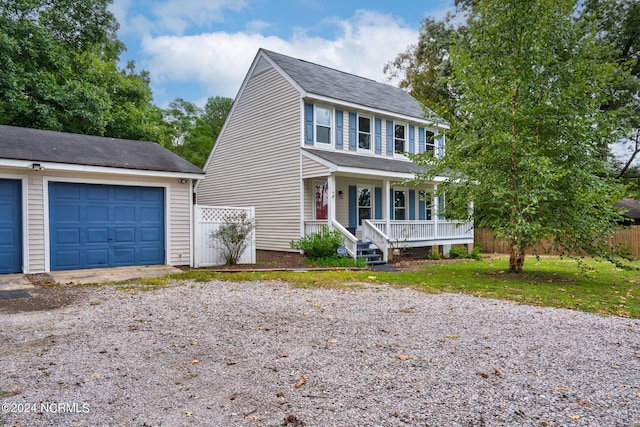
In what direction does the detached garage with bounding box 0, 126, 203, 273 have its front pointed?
toward the camera

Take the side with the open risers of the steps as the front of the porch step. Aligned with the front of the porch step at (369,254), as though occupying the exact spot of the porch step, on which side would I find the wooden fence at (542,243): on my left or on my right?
on my left

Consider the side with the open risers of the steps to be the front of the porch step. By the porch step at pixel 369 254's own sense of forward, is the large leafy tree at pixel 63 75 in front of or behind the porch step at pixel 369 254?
behind

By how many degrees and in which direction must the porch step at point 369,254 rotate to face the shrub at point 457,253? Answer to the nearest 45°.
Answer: approximately 90° to its left

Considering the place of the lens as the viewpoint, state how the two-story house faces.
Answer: facing the viewer and to the right of the viewer

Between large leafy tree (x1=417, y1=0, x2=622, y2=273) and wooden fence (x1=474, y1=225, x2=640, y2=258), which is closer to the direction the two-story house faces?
the large leafy tree

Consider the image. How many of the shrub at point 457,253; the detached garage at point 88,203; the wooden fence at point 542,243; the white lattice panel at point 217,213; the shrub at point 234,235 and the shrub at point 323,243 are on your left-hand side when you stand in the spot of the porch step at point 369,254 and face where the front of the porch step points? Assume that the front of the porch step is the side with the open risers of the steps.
2

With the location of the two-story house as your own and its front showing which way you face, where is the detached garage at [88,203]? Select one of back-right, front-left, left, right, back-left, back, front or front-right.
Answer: right

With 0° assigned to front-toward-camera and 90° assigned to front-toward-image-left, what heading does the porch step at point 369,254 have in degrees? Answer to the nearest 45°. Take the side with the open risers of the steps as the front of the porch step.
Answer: approximately 315°

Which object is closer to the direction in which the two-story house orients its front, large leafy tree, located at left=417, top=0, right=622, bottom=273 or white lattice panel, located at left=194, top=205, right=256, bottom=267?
the large leafy tree

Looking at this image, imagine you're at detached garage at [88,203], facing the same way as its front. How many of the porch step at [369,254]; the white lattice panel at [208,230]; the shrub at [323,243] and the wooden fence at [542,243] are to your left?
4

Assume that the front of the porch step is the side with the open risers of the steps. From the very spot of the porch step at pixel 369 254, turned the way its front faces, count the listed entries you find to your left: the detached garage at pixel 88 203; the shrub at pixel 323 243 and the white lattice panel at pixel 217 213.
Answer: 0

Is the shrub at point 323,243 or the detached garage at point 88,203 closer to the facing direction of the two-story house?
the shrub

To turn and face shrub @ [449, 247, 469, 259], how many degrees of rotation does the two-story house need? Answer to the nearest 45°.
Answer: approximately 45° to its left

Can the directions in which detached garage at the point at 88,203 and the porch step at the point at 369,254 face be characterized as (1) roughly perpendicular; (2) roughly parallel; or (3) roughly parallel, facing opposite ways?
roughly parallel

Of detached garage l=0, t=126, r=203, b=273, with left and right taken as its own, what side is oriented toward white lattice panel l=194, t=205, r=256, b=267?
left

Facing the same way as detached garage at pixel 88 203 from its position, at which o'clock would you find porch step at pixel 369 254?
The porch step is roughly at 9 o'clock from the detached garage.
